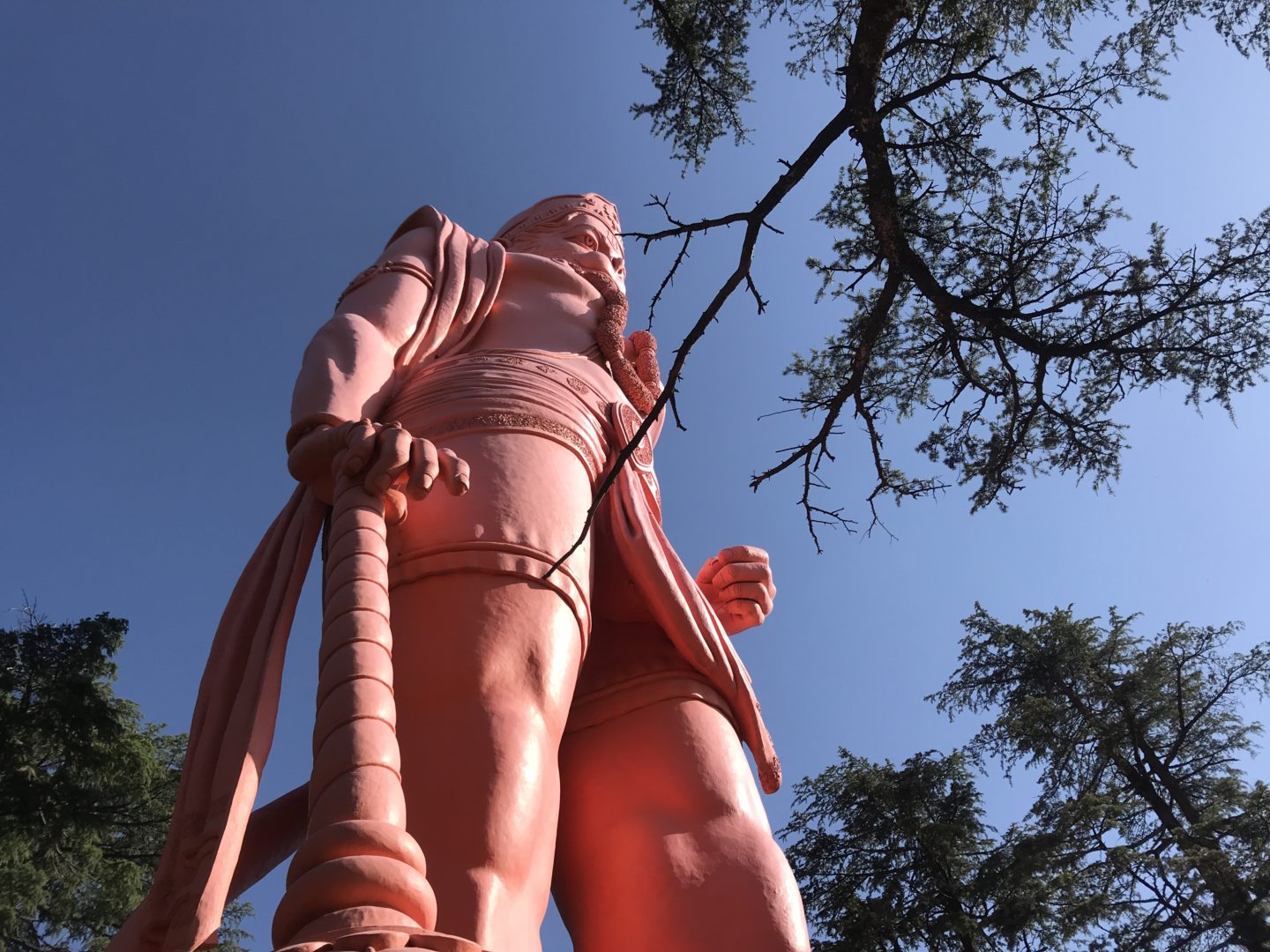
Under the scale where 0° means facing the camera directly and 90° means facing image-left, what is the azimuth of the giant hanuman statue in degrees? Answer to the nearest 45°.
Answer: approximately 315°
